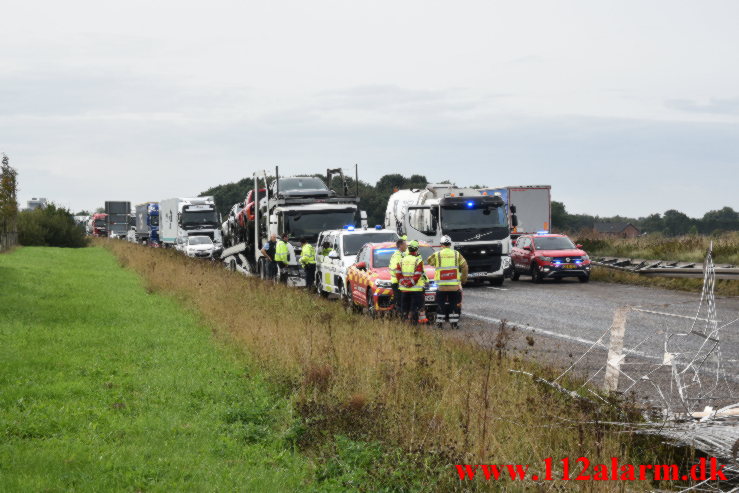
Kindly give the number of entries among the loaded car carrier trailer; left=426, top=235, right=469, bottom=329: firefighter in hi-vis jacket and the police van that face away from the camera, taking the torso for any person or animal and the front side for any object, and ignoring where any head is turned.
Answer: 1

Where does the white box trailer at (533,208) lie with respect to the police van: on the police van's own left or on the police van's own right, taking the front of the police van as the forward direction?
on the police van's own left

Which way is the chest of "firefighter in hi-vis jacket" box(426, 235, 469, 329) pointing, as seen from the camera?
away from the camera

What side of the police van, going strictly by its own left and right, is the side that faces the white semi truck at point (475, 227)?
left

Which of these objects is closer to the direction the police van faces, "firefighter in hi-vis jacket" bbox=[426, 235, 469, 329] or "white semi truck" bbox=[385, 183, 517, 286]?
the firefighter in hi-vis jacket

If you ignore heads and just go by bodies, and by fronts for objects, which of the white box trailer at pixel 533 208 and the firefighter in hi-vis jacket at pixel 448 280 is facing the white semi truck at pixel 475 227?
the firefighter in hi-vis jacket

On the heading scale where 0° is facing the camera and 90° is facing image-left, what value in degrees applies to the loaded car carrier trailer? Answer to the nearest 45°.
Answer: approximately 315°

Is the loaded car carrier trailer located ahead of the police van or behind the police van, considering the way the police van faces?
behind

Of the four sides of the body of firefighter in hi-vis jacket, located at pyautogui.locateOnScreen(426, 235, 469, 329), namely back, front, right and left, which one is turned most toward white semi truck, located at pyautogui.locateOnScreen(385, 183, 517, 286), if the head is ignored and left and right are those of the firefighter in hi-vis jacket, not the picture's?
front

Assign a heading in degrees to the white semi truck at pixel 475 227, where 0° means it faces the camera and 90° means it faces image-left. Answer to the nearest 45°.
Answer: approximately 315°

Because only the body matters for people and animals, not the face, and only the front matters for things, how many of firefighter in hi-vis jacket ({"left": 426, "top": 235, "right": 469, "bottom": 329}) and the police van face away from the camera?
1

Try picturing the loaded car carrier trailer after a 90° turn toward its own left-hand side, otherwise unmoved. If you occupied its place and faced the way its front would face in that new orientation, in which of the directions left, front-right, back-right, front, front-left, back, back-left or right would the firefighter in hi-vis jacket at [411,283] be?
back-right

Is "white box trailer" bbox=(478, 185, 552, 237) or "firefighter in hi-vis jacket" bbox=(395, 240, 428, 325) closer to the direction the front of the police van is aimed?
the firefighter in hi-vis jacket

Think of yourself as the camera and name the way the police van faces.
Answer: facing the viewer and to the right of the viewer
